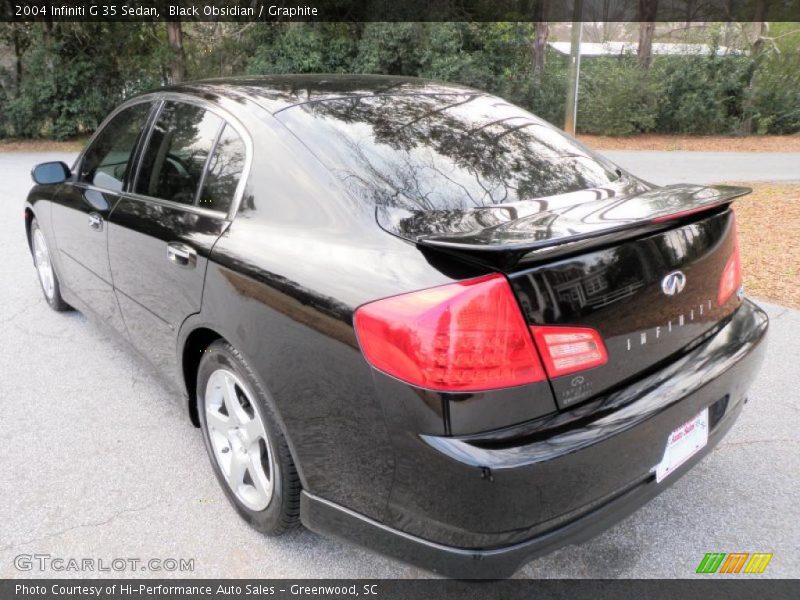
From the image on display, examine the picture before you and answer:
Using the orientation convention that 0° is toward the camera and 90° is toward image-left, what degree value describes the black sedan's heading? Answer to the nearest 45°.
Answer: approximately 135°

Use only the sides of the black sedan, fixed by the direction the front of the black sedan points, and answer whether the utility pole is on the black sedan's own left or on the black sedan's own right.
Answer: on the black sedan's own right
